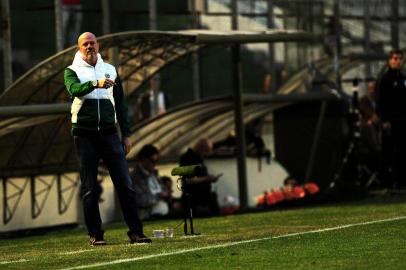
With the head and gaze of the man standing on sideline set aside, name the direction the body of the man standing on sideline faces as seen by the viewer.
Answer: toward the camera

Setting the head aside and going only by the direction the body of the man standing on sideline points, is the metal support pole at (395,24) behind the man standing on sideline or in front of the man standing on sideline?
behind

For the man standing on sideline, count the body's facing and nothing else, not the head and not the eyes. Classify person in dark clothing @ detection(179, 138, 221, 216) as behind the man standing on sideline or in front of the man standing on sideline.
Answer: behind

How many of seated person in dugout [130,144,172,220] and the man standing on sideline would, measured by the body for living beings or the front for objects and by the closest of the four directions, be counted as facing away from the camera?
0

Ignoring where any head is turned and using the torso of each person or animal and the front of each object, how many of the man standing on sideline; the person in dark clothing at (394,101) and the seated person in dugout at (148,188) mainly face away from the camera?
0

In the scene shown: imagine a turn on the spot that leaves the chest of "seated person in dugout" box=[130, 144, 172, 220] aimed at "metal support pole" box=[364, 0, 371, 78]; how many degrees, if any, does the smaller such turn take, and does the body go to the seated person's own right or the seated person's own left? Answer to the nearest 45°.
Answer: approximately 90° to the seated person's own left

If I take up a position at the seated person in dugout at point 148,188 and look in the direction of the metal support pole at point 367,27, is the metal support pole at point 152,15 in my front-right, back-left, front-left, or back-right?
front-left

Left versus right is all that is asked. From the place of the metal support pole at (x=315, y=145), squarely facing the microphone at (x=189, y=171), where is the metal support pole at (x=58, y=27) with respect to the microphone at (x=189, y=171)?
right
